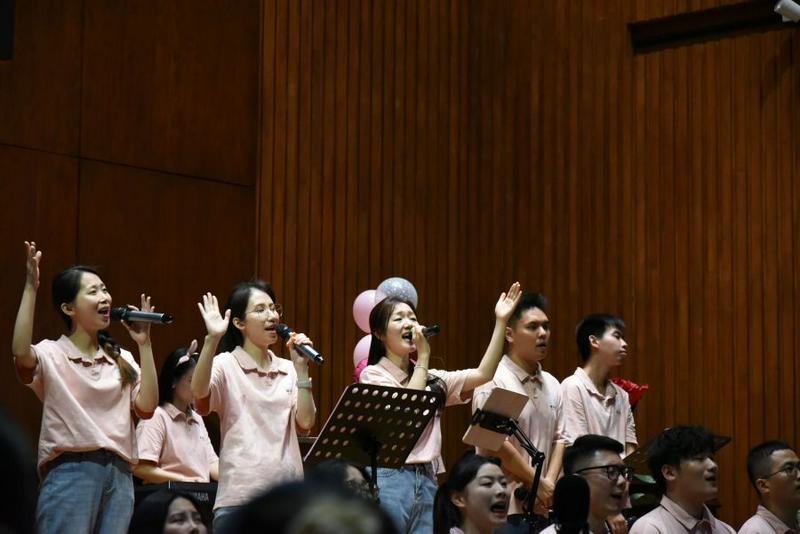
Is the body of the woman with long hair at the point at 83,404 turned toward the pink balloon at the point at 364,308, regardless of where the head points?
no

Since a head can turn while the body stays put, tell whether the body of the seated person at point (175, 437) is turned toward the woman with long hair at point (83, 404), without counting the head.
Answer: no

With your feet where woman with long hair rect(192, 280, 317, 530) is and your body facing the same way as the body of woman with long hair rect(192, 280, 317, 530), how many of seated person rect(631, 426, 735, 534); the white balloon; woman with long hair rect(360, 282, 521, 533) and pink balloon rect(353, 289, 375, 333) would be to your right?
0

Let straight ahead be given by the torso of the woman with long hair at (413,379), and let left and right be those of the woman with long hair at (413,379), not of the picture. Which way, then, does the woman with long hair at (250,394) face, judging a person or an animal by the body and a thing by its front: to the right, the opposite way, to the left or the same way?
the same way

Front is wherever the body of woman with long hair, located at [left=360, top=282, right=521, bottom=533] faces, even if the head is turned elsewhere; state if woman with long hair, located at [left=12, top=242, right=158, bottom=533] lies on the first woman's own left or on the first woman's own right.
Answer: on the first woman's own right

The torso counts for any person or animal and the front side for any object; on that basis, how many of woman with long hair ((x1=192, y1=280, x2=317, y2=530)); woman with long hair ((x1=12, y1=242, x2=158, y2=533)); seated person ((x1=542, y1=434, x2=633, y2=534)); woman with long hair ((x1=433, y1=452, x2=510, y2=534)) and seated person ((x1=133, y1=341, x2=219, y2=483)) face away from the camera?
0

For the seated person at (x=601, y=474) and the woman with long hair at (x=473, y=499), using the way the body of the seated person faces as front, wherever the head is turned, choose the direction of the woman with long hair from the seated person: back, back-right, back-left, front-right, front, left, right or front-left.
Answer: back-right

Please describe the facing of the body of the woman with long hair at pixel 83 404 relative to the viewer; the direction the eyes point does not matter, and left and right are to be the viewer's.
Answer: facing the viewer and to the right of the viewer

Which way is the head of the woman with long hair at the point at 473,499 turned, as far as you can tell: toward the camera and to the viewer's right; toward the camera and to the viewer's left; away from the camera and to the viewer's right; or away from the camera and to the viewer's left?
toward the camera and to the viewer's right

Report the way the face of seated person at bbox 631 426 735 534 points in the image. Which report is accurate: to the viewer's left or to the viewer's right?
to the viewer's right

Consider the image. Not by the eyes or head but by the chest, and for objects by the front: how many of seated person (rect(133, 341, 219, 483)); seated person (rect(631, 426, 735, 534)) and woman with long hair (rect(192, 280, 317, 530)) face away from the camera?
0

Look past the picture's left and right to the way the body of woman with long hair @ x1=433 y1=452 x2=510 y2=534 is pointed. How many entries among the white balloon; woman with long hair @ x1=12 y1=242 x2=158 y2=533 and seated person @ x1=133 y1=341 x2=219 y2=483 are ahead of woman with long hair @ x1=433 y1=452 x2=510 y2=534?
0

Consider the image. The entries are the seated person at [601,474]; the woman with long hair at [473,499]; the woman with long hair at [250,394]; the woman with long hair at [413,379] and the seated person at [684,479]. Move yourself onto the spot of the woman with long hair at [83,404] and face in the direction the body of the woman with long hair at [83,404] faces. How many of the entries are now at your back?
0

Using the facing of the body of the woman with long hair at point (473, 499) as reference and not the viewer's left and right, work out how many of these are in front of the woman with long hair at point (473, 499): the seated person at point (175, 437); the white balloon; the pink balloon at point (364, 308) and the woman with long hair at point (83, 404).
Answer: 0

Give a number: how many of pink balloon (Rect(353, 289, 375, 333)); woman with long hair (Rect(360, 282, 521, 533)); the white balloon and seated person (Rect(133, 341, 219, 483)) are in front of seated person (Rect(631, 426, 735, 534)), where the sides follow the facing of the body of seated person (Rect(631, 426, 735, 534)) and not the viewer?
0

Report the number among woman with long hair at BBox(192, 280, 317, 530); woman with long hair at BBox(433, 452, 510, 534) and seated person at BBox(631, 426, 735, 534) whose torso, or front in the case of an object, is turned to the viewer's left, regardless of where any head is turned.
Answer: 0

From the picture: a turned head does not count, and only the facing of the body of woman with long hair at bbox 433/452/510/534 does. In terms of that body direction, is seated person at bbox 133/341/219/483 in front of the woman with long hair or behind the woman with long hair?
behind

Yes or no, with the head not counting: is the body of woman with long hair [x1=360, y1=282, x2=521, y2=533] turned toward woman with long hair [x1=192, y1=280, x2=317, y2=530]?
no
